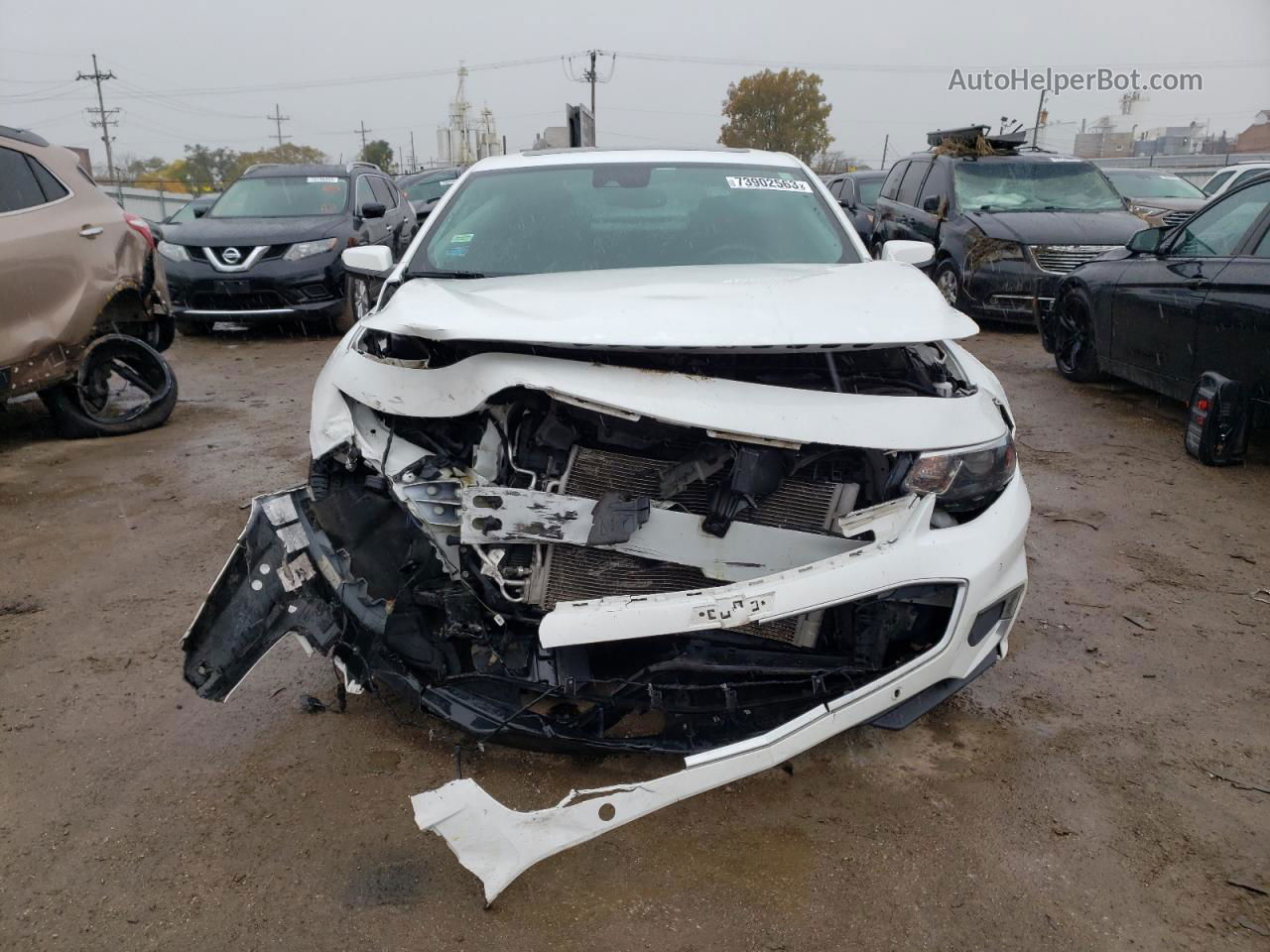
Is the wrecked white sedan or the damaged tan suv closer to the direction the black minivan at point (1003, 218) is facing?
the wrecked white sedan

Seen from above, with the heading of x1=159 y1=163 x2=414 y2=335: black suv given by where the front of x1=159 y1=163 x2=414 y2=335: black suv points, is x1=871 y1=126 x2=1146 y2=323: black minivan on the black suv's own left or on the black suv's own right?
on the black suv's own left

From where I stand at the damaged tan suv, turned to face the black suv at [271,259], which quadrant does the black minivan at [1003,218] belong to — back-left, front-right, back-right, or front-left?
front-right

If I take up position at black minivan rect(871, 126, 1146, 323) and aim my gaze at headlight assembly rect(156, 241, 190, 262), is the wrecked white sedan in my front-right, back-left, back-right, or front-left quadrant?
front-left

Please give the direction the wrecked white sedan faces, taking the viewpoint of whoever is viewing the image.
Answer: facing the viewer

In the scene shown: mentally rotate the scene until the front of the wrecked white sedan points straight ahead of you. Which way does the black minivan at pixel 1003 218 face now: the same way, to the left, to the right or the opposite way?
the same way

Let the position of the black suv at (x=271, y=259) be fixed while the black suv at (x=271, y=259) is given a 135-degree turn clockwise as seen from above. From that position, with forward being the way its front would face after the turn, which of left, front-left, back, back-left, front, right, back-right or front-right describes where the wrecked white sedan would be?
back

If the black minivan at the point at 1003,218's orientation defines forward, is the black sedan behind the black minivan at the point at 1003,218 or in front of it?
in front

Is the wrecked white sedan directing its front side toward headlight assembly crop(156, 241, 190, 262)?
no

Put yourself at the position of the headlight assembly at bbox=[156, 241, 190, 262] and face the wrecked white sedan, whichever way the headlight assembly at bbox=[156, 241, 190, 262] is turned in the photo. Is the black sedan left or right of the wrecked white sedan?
left

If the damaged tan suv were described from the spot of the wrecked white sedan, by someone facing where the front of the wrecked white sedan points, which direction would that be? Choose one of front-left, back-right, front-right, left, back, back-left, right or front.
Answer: back-right

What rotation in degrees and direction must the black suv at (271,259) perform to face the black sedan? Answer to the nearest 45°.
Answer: approximately 90° to its left

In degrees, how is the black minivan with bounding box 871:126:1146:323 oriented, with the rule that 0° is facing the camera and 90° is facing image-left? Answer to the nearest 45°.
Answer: approximately 315°

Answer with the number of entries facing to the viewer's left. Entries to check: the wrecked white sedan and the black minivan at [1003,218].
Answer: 0
